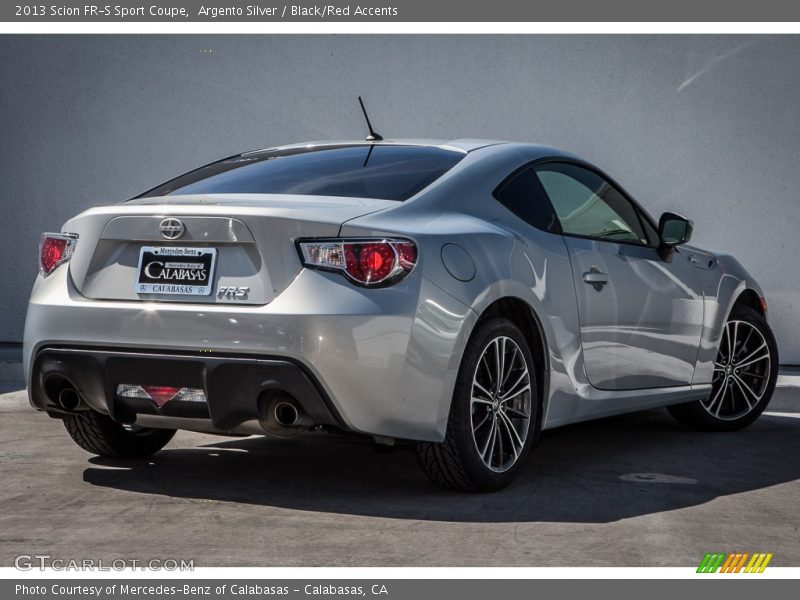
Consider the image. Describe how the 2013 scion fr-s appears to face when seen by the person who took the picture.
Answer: facing away from the viewer and to the right of the viewer
